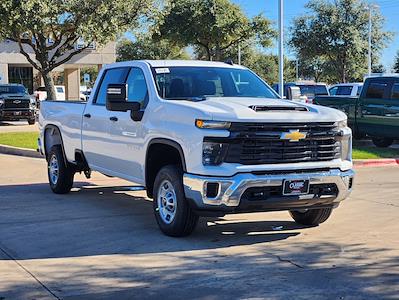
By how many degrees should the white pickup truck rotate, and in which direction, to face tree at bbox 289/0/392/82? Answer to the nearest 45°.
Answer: approximately 135° to its left

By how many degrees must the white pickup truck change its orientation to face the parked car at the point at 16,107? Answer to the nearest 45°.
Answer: approximately 135° to its left

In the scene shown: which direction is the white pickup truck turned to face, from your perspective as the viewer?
facing the viewer and to the right of the viewer

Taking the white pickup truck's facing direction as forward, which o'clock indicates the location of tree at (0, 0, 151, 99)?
The tree is roughly at 7 o'clock from the white pickup truck.

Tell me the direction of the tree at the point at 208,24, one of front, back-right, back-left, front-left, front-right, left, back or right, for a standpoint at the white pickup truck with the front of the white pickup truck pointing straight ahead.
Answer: back-left

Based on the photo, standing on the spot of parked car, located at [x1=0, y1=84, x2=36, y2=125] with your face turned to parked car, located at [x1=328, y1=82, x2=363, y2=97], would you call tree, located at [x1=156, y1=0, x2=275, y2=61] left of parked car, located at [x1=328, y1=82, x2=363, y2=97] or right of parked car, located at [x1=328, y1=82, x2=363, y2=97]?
left

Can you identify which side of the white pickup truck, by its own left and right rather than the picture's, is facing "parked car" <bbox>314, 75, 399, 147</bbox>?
left

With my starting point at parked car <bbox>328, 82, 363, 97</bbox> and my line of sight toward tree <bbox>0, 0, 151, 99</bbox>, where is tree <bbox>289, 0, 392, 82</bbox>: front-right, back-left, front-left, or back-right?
back-right
